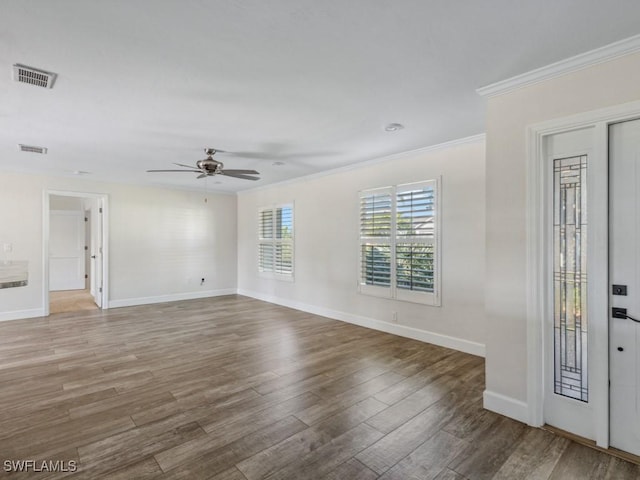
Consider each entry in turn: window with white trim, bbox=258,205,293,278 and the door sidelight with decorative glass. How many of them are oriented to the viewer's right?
0

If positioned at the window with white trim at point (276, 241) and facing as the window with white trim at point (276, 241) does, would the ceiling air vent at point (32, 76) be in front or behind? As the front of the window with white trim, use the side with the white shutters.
in front

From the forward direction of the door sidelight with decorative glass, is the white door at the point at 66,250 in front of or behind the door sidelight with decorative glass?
in front

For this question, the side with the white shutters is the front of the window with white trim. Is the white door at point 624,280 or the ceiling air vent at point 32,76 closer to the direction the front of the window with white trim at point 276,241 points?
the ceiling air vent

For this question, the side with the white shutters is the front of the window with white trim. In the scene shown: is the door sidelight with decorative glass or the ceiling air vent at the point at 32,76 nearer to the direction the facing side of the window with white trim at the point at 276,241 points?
the ceiling air vent

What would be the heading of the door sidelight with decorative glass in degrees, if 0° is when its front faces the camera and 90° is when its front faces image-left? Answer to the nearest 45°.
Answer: approximately 45°

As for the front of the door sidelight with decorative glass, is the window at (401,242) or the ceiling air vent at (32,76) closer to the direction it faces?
the ceiling air vent

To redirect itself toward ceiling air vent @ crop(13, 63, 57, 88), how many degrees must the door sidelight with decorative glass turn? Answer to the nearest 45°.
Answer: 0° — it already faces it

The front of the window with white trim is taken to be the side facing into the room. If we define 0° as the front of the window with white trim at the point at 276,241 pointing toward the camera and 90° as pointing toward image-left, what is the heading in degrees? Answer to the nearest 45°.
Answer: approximately 45°

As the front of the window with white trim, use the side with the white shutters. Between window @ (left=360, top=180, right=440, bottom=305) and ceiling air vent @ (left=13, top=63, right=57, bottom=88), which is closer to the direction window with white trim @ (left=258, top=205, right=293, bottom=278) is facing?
the ceiling air vent

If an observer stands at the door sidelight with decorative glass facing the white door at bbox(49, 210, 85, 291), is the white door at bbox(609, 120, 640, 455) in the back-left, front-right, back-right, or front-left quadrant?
back-left

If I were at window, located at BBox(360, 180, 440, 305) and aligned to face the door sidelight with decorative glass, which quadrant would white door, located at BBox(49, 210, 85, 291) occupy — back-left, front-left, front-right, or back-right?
back-right

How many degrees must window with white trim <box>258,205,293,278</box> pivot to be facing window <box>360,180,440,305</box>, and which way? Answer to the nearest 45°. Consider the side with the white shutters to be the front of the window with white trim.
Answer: approximately 90° to its left
